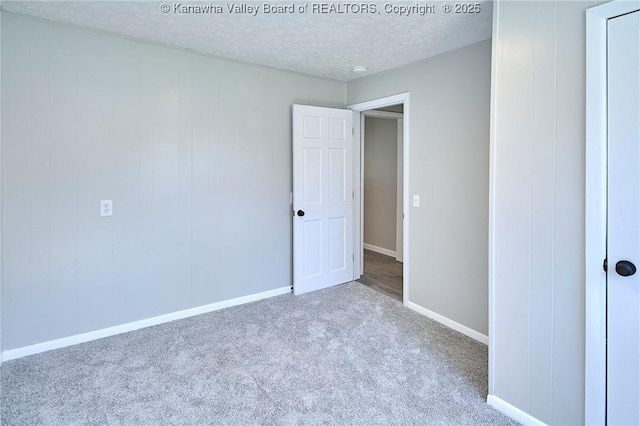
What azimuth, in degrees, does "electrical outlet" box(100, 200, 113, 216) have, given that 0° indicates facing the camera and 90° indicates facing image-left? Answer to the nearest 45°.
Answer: approximately 0°

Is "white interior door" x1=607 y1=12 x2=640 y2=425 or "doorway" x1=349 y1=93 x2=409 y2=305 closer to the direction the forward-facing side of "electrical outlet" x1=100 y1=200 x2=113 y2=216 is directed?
the white interior door

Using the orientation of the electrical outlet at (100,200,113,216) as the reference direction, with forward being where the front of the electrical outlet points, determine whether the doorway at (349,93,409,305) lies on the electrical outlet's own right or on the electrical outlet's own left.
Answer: on the electrical outlet's own left

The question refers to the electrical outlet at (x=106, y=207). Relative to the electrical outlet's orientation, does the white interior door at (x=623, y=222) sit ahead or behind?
ahead

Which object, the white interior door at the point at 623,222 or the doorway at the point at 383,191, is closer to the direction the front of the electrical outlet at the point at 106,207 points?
the white interior door
